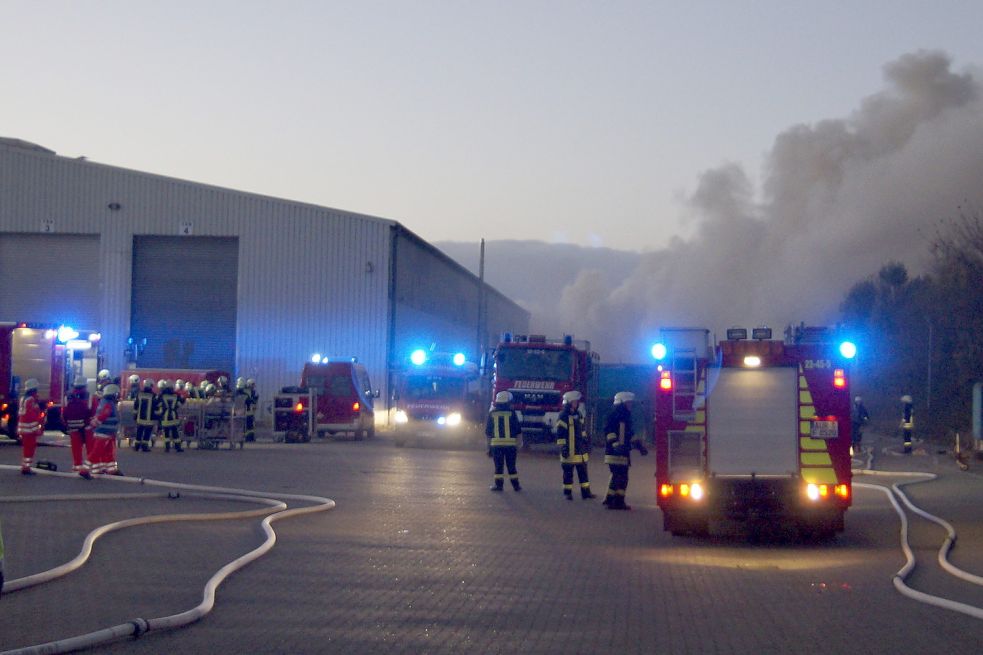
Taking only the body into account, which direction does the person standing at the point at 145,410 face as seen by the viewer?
away from the camera

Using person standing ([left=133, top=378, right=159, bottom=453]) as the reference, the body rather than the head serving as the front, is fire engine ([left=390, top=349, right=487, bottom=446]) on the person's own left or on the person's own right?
on the person's own right

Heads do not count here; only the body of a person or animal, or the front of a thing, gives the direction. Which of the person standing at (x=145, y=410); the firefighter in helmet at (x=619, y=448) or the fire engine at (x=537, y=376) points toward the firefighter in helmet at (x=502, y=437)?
the fire engine

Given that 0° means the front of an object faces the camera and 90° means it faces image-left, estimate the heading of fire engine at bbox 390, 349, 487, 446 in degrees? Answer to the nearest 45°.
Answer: approximately 0°

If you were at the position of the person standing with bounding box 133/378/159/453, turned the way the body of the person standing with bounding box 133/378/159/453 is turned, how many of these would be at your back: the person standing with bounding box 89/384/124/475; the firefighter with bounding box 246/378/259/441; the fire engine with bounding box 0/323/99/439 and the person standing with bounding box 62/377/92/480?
2

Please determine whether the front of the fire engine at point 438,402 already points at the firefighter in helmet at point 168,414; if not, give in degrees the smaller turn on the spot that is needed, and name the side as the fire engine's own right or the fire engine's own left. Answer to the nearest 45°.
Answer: approximately 45° to the fire engine's own right

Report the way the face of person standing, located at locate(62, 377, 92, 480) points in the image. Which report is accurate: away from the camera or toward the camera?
away from the camera

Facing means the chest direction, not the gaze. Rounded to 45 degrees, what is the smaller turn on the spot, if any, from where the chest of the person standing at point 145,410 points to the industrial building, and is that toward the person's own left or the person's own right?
0° — they already face it

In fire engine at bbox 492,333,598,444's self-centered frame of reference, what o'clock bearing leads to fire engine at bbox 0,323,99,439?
fire engine at bbox 0,323,99,439 is roughly at 3 o'clock from fire engine at bbox 492,333,598,444.

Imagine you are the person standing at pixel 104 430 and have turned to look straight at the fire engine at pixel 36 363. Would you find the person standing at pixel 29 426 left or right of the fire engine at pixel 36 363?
left
